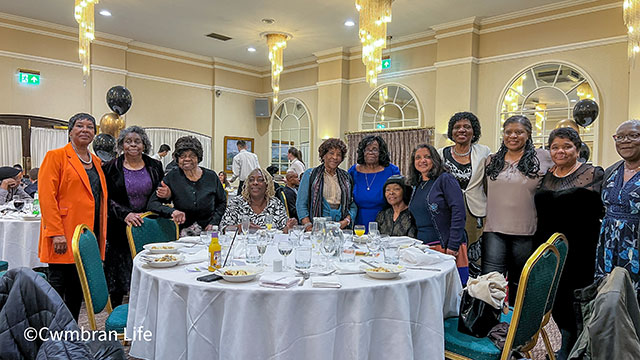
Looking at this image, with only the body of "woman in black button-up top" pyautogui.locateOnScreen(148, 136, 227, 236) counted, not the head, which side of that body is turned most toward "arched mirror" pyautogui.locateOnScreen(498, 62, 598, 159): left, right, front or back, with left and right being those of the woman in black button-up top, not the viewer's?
left

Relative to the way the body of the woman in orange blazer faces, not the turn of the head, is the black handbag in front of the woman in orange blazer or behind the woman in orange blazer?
in front

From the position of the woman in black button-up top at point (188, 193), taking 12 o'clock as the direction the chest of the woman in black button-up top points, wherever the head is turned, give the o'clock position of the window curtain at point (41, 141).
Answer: The window curtain is roughly at 5 o'clock from the woman in black button-up top.

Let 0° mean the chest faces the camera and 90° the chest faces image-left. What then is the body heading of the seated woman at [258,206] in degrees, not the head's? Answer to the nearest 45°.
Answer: approximately 0°

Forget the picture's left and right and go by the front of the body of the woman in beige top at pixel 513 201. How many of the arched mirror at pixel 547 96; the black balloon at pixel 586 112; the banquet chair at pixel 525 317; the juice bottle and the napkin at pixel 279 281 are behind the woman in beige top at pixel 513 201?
2

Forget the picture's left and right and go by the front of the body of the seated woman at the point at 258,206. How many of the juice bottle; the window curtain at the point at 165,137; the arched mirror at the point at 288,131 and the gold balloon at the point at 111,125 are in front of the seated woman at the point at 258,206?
1

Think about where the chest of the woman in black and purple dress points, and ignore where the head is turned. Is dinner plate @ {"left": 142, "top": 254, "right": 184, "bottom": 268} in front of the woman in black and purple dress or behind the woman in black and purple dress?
in front

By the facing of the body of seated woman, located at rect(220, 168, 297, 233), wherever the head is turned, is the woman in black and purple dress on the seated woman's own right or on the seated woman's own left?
on the seated woman's own right

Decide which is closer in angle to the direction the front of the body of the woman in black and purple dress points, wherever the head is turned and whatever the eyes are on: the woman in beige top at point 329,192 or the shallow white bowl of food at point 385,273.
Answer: the shallow white bowl of food
